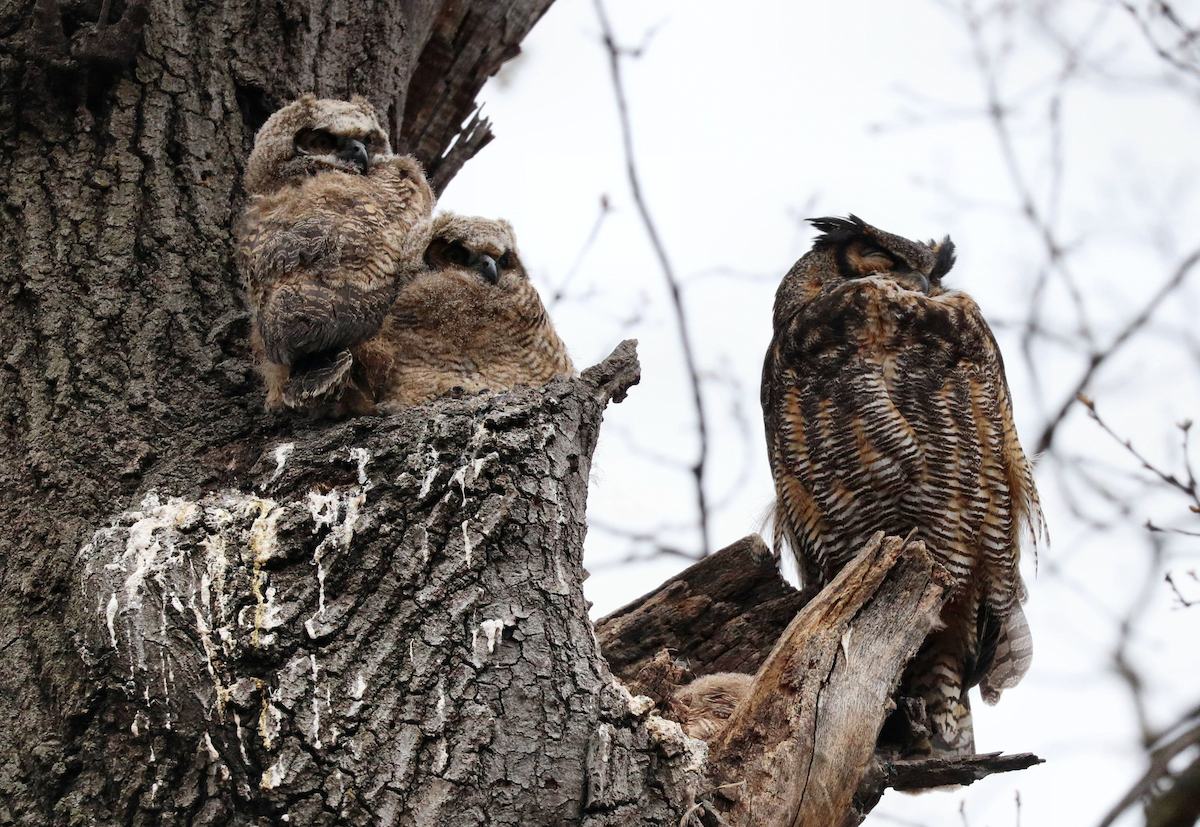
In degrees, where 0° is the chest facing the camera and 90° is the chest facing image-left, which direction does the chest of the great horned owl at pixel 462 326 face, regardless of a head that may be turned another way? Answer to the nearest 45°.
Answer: approximately 315°

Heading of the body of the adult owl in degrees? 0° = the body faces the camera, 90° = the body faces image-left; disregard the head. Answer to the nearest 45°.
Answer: approximately 0°

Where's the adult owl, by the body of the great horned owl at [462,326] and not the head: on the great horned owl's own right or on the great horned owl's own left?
on the great horned owl's own left

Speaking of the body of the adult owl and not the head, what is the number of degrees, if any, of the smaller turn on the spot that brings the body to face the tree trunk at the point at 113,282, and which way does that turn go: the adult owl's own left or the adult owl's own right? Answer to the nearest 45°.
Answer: approximately 45° to the adult owl's own right
